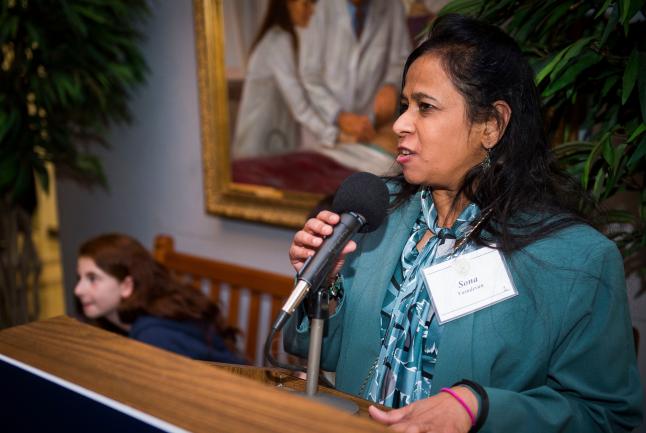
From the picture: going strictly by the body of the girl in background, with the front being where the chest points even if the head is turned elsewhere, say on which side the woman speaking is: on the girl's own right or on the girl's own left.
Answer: on the girl's own left

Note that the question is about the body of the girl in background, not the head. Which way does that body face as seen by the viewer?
to the viewer's left

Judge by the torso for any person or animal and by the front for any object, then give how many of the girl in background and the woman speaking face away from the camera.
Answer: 0

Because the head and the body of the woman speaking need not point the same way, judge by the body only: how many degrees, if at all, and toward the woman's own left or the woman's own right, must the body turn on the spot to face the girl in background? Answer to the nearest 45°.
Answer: approximately 90° to the woman's own right

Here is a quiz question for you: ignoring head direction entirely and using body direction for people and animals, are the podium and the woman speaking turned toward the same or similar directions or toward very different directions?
same or similar directions

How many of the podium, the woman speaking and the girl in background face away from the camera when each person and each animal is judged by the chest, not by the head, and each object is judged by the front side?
0

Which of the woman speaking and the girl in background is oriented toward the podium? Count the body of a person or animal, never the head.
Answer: the woman speaking

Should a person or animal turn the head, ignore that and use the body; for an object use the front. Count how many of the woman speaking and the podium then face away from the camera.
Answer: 0

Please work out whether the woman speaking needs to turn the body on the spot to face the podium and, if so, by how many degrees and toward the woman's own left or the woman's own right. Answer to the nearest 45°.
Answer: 0° — they already face it

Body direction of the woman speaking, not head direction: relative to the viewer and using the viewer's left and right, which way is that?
facing the viewer and to the left of the viewer
